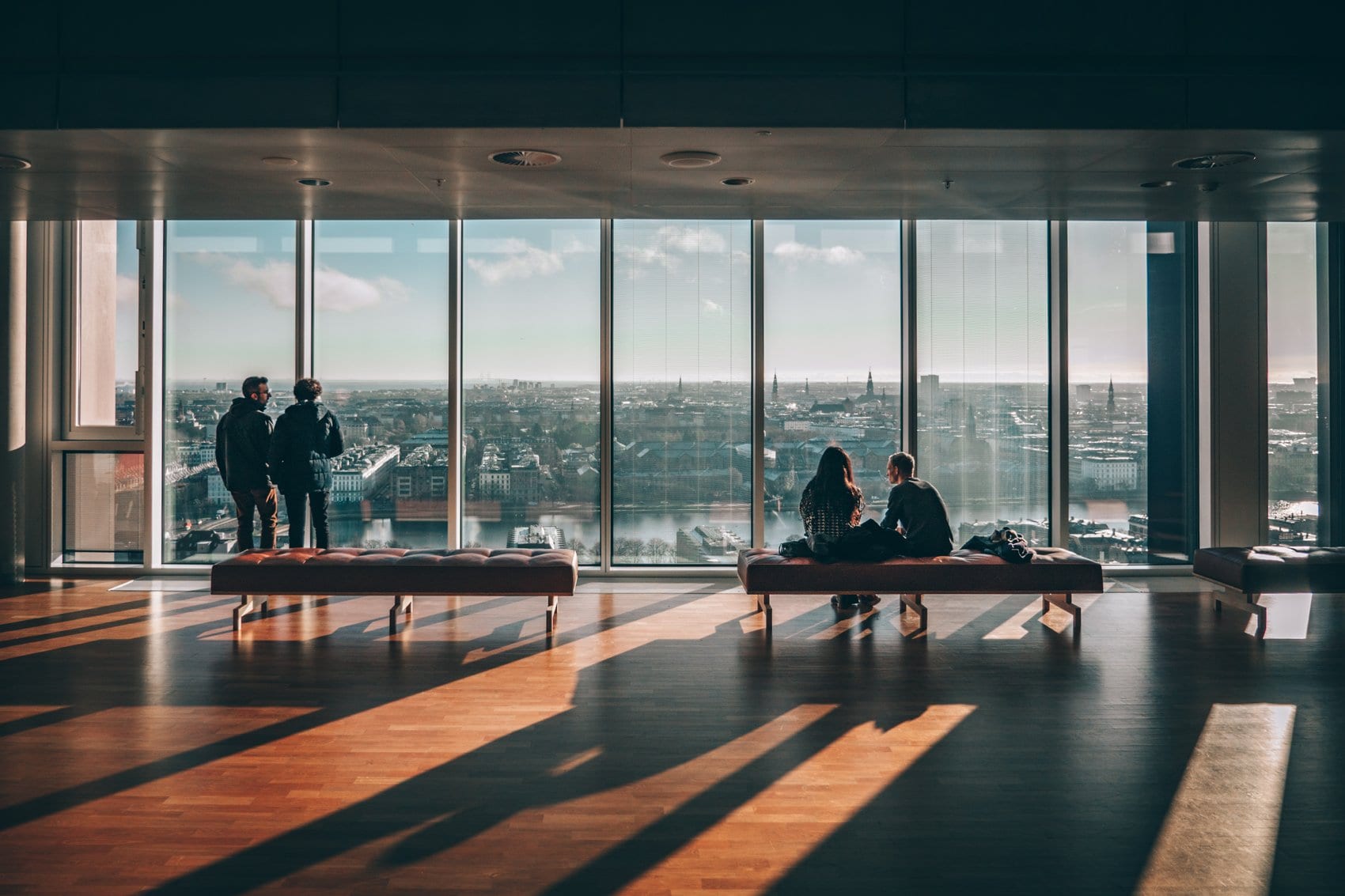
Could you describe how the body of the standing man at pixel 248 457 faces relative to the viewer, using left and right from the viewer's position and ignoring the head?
facing away from the viewer and to the right of the viewer

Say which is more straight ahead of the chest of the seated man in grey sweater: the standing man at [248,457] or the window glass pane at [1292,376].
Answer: the standing man

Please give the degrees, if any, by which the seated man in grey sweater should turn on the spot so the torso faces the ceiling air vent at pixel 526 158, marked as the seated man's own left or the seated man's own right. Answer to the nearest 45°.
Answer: approximately 90° to the seated man's own left

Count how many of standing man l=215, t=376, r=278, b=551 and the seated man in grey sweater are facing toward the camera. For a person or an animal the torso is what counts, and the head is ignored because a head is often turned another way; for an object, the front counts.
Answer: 0

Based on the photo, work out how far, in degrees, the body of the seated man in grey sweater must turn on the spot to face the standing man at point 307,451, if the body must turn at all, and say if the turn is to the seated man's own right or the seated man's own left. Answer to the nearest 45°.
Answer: approximately 45° to the seated man's own left

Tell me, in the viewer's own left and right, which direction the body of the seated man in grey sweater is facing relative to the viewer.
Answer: facing away from the viewer and to the left of the viewer

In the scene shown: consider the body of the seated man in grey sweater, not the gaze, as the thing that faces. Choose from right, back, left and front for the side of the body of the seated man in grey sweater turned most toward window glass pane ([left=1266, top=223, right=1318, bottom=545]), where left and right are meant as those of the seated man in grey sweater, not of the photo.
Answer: right

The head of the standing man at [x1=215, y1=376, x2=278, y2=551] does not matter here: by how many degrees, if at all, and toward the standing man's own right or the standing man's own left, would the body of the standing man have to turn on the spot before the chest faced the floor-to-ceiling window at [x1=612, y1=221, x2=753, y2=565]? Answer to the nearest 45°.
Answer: approximately 45° to the standing man's own right

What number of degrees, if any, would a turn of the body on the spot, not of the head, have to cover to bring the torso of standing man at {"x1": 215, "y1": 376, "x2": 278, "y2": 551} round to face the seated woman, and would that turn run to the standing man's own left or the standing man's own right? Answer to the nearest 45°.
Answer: approximately 90° to the standing man's own right

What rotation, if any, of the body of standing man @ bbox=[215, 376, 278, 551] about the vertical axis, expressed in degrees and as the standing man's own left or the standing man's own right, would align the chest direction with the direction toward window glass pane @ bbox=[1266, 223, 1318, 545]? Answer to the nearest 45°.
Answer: approximately 45° to the standing man's own right

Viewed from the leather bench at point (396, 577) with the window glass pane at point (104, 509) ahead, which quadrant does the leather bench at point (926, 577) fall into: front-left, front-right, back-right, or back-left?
back-right

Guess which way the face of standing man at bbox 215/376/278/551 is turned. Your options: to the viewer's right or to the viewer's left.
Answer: to the viewer's right

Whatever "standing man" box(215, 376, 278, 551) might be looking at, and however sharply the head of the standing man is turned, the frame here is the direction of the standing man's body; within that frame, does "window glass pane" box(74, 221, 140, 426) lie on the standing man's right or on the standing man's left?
on the standing man's left
